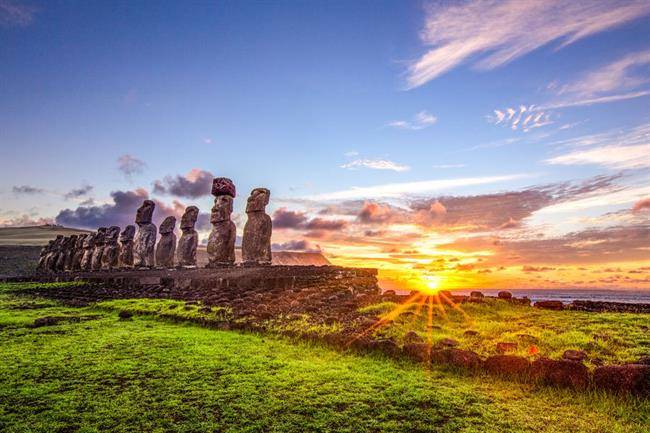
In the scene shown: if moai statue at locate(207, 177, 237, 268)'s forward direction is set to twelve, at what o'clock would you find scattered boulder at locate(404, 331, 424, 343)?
The scattered boulder is roughly at 10 o'clock from the moai statue.

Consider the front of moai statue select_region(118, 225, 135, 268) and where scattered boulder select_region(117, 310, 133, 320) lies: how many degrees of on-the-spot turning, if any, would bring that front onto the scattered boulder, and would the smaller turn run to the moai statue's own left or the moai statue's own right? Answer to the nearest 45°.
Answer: approximately 45° to the moai statue's own left

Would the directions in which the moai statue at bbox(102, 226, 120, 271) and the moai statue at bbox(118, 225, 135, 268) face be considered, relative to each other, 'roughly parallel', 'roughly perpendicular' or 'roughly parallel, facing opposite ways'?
roughly parallel

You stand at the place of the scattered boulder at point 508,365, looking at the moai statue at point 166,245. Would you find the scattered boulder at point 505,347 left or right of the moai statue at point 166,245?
right

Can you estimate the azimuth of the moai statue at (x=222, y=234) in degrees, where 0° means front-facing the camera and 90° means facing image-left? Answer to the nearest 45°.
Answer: approximately 45°

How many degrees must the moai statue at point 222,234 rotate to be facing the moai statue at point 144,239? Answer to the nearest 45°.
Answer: approximately 90° to its right

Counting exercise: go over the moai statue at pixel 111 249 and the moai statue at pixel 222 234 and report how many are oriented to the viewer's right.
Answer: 0

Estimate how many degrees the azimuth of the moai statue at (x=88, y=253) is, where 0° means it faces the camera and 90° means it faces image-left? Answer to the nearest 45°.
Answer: approximately 45°

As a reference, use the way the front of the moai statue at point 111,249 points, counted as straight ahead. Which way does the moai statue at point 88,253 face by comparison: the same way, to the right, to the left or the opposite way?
the same way

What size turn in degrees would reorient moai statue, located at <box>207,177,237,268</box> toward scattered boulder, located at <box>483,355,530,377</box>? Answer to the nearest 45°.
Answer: approximately 45° to its left

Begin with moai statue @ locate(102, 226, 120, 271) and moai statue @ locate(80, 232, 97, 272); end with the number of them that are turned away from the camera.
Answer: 0

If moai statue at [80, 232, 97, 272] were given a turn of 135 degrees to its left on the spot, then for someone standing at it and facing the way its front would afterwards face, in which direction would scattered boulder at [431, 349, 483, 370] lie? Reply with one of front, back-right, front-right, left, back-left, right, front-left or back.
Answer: right

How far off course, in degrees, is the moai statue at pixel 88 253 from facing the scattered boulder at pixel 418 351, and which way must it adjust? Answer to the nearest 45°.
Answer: approximately 45° to its left

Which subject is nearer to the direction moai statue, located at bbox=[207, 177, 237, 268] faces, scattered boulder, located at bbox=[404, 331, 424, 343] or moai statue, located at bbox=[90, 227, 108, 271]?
the scattered boulder

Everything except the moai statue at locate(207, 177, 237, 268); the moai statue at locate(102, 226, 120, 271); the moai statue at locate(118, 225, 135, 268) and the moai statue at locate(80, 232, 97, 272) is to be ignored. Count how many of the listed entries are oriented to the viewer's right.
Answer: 0
